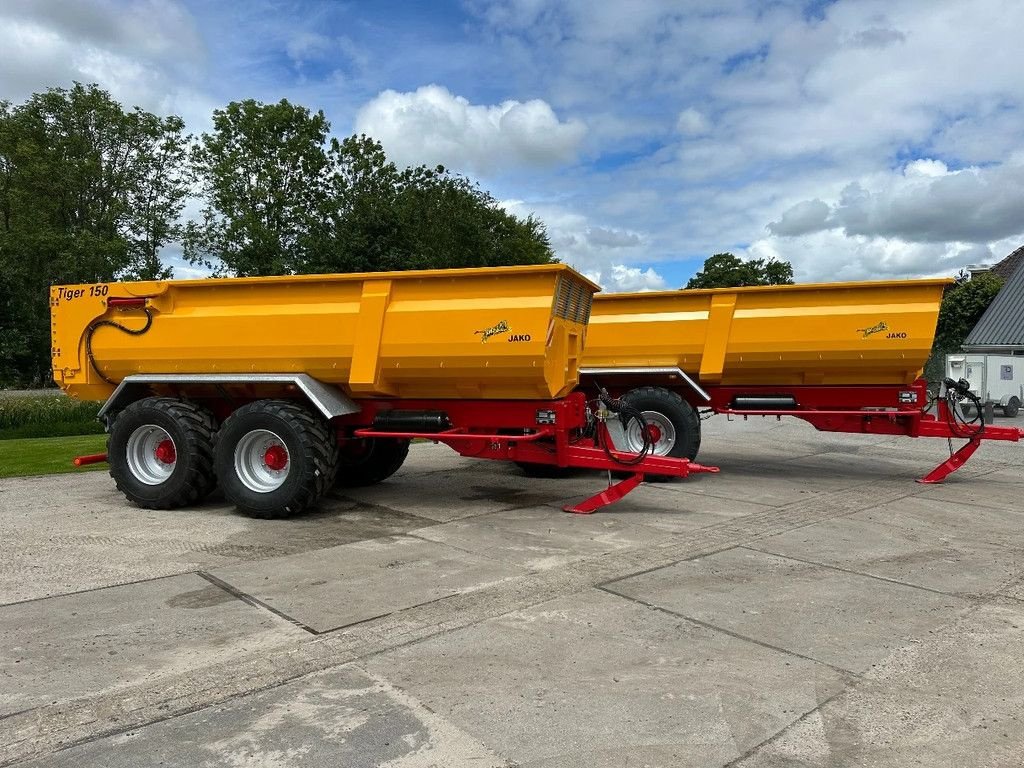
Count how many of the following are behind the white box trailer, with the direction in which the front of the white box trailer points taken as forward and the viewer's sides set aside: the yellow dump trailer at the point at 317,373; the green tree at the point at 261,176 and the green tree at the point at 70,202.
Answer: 0

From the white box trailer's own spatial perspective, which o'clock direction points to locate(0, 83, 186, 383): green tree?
The green tree is roughly at 1 o'clock from the white box trailer.

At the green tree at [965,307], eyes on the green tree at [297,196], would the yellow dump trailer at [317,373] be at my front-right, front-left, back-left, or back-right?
front-left

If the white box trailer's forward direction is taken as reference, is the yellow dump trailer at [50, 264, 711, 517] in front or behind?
in front

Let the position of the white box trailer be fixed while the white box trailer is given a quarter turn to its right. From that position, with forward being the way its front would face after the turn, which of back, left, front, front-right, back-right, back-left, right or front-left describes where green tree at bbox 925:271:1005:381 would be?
front-right

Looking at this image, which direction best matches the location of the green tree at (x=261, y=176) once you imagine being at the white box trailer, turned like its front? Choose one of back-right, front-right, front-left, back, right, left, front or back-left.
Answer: front-right

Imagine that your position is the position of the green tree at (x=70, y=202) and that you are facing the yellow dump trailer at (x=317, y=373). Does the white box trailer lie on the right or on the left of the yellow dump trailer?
left
